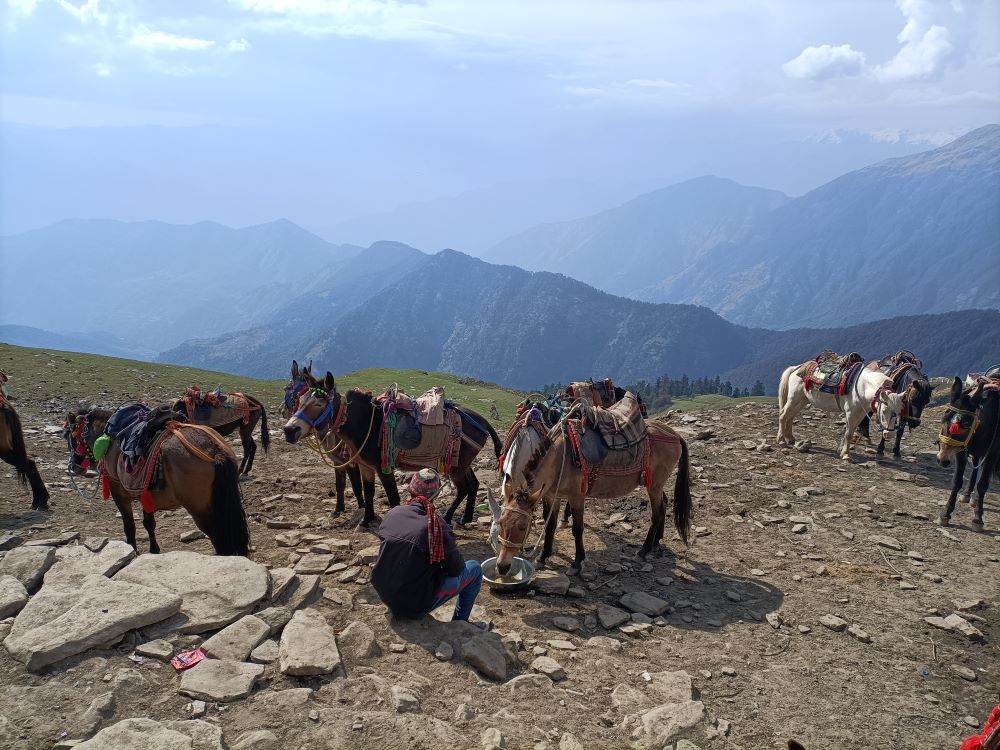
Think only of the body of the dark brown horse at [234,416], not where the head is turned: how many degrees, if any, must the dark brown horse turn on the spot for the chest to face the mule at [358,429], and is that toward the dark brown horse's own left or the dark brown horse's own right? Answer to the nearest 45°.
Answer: approximately 90° to the dark brown horse's own left

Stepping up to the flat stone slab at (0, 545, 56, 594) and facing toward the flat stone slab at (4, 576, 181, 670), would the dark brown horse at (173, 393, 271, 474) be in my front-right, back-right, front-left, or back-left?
back-left

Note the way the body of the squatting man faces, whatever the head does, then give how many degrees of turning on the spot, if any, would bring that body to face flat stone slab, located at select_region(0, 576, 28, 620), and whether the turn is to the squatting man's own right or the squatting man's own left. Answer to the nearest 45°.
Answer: approximately 135° to the squatting man's own left

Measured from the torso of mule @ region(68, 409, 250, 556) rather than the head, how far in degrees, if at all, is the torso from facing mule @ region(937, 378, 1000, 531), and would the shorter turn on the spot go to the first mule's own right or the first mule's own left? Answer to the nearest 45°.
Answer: approximately 135° to the first mule's own right

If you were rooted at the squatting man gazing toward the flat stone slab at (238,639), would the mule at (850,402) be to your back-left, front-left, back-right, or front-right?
back-right

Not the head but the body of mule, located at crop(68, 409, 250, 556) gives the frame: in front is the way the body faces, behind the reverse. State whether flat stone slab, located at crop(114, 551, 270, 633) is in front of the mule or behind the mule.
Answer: behind

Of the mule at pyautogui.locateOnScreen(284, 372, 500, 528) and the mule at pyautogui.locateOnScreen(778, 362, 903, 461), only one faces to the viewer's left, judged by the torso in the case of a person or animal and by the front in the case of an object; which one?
the mule at pyautogui.locateOnScreen(284, 372, 500, 528)

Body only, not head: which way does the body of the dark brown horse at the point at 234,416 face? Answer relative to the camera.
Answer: to the viewer's left

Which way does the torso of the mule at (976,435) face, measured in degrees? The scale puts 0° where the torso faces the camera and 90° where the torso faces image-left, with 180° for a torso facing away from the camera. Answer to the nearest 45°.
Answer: approximately 45°

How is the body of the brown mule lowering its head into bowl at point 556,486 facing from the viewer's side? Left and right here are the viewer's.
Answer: facing the viewer and to the left of the viewer

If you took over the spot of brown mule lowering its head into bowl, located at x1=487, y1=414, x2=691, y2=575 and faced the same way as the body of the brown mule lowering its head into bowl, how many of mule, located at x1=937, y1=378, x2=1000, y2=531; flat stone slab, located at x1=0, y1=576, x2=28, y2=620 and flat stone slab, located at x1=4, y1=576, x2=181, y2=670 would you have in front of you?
2

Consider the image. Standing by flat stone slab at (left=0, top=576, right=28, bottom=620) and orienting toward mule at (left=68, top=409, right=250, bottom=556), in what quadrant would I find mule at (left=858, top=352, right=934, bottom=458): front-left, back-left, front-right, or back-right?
front-right

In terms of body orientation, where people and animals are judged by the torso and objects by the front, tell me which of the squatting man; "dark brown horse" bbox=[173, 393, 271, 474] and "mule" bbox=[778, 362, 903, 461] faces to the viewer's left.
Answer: the dark brown horse

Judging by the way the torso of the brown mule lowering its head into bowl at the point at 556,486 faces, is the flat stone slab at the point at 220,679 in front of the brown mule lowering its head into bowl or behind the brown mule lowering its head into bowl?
in front

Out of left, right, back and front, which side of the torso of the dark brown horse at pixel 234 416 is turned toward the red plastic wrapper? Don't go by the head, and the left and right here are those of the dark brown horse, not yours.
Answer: left

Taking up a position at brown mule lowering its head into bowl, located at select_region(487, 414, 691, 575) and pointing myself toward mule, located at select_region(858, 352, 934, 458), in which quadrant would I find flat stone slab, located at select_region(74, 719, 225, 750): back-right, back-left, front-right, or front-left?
back-right

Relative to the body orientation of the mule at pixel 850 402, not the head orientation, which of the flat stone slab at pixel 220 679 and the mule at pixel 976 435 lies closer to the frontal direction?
the mule
